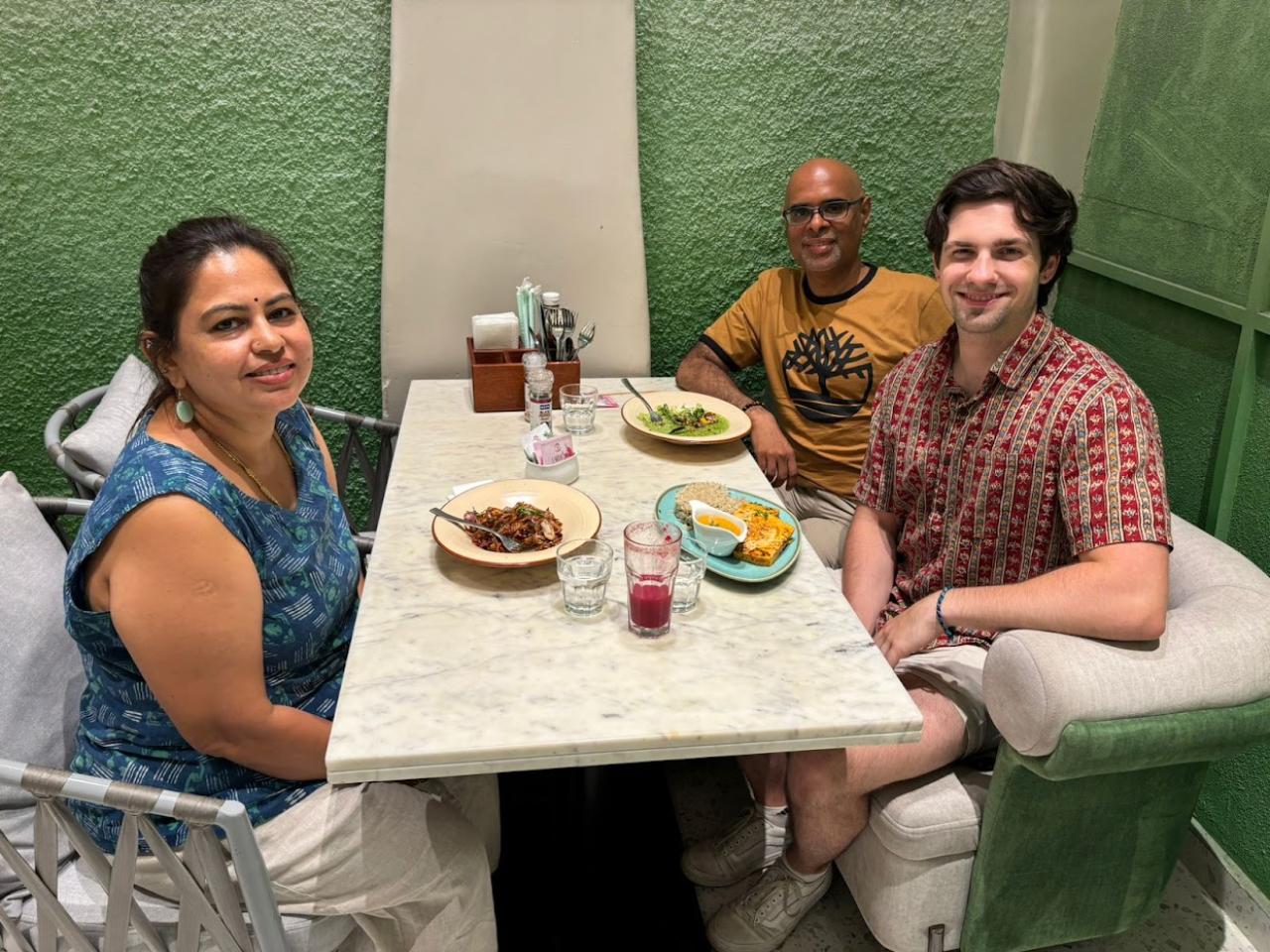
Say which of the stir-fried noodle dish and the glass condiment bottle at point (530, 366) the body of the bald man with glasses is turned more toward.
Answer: the stir-fried noodle dish

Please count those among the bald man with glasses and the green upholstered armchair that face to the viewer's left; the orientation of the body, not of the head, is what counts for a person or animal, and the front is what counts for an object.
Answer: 1

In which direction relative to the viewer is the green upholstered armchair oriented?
to the viewer's left

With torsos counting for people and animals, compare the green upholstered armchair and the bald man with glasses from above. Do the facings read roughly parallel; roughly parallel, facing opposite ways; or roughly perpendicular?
roughly perpendicular

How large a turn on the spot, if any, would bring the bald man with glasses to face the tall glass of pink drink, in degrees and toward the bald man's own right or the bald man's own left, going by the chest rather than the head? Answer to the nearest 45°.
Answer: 0° — they already face it

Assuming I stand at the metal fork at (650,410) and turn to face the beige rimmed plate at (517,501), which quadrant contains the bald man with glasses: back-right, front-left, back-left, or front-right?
back-left

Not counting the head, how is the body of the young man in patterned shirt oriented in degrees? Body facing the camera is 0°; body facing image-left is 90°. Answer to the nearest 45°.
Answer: approximately 45°
